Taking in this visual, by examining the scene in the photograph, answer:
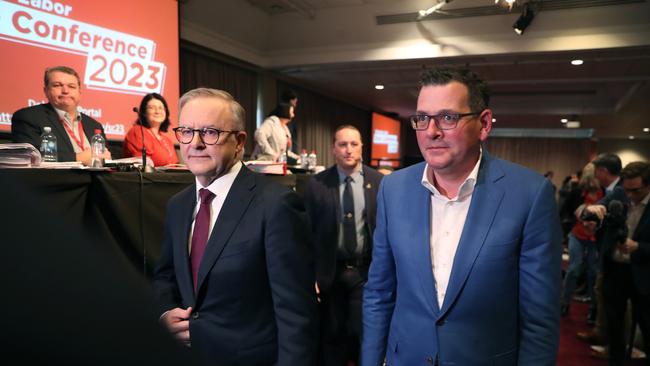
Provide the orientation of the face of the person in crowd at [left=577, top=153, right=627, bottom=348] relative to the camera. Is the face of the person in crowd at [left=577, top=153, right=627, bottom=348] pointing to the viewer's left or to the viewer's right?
to the viewer's left

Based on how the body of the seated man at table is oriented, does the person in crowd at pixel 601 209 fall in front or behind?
in front

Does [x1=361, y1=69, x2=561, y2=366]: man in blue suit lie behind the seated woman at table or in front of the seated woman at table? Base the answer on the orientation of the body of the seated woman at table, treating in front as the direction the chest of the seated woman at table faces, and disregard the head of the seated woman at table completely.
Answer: in front

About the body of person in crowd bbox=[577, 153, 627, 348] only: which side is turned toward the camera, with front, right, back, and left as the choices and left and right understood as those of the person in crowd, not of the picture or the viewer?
left

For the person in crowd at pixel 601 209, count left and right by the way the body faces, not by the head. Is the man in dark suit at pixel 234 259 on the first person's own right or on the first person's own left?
on the first person's own left

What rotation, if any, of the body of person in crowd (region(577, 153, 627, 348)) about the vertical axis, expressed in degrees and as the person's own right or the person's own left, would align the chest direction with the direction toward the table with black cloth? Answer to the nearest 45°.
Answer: approximately 45° to the person's own left

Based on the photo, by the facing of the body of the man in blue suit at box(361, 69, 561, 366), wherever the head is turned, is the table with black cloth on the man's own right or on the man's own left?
on the man's own right
